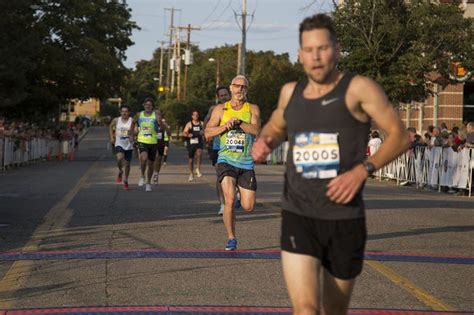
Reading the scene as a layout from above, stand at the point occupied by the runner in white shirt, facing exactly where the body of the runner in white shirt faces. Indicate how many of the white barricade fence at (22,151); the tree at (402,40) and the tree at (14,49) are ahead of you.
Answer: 0

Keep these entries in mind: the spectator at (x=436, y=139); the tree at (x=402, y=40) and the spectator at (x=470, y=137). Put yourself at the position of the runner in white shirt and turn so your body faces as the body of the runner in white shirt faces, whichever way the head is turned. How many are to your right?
0

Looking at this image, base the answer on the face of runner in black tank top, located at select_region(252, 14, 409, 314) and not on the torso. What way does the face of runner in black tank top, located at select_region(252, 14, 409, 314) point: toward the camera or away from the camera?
toward the camera

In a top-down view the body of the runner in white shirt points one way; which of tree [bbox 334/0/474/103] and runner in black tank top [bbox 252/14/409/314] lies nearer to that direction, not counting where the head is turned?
the runner in black tank top

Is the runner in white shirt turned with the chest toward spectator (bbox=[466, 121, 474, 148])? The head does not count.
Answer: no

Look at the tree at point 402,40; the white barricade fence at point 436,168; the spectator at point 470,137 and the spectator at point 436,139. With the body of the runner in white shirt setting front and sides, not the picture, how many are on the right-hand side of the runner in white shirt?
0

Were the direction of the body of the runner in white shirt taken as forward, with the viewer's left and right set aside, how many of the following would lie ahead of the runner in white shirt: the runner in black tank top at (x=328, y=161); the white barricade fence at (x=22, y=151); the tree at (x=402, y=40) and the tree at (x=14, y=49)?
1

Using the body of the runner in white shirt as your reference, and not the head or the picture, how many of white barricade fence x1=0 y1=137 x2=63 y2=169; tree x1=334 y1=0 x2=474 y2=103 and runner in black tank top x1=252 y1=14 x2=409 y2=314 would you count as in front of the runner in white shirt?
1

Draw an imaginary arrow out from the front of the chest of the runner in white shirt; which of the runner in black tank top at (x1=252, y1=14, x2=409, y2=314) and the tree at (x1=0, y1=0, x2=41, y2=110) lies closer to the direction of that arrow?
the runner in black tank top

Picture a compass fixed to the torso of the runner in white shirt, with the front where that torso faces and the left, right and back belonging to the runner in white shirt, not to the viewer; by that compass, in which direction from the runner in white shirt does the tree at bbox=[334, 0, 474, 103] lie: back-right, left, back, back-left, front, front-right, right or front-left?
back-left

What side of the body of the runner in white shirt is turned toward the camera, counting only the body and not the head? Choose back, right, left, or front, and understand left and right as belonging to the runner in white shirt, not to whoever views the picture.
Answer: front

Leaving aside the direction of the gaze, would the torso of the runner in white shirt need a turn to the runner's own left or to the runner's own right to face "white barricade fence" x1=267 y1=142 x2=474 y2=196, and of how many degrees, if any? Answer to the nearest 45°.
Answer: approximately 90° to the runner's own left

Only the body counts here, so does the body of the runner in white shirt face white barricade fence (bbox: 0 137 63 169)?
no

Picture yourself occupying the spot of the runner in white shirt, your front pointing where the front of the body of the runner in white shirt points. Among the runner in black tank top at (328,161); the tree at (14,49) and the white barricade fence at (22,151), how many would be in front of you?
1

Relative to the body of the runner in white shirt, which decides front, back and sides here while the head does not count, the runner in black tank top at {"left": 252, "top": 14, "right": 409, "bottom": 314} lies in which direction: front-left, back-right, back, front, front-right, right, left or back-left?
front
